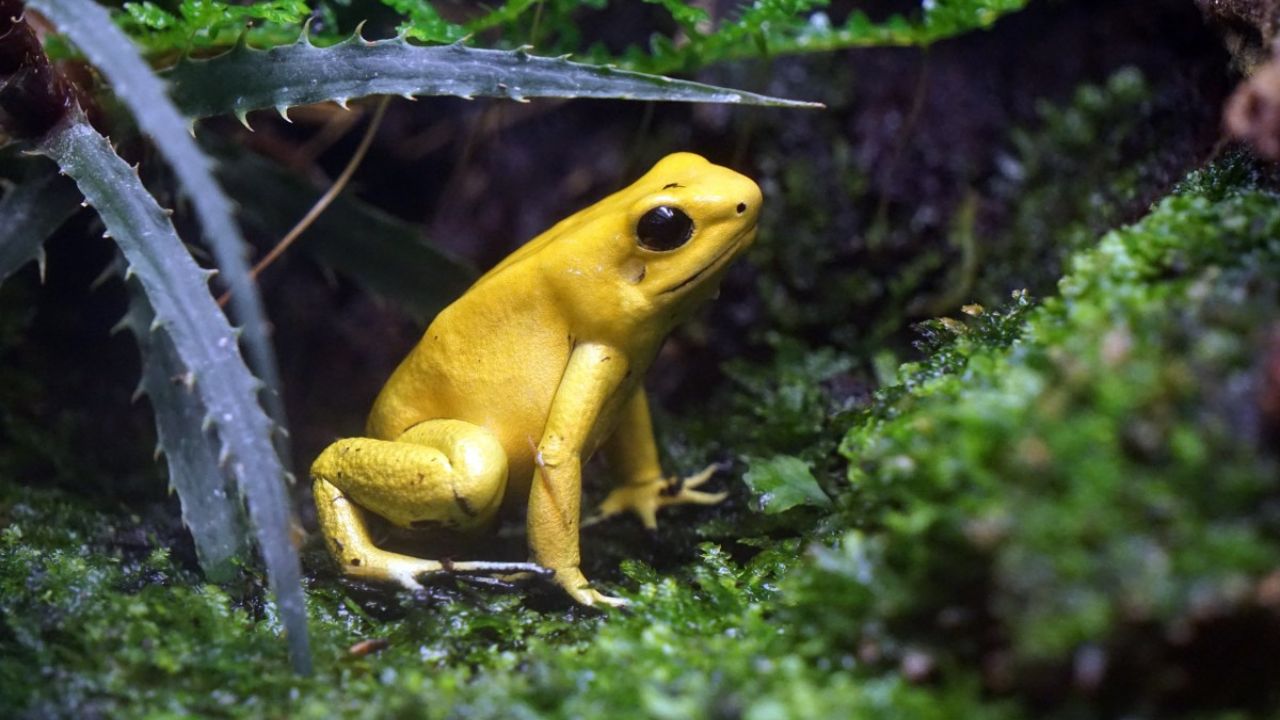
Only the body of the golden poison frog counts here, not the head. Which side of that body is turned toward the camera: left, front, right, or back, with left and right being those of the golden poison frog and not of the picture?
right

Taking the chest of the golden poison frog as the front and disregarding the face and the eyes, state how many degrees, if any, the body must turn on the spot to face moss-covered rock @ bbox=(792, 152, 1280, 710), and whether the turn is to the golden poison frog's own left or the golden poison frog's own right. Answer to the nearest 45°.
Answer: approximately 45° to the golden poison frog's own right
